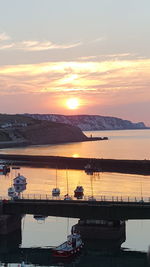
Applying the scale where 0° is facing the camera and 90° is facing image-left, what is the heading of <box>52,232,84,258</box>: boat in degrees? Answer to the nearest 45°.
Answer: approximately 45°
